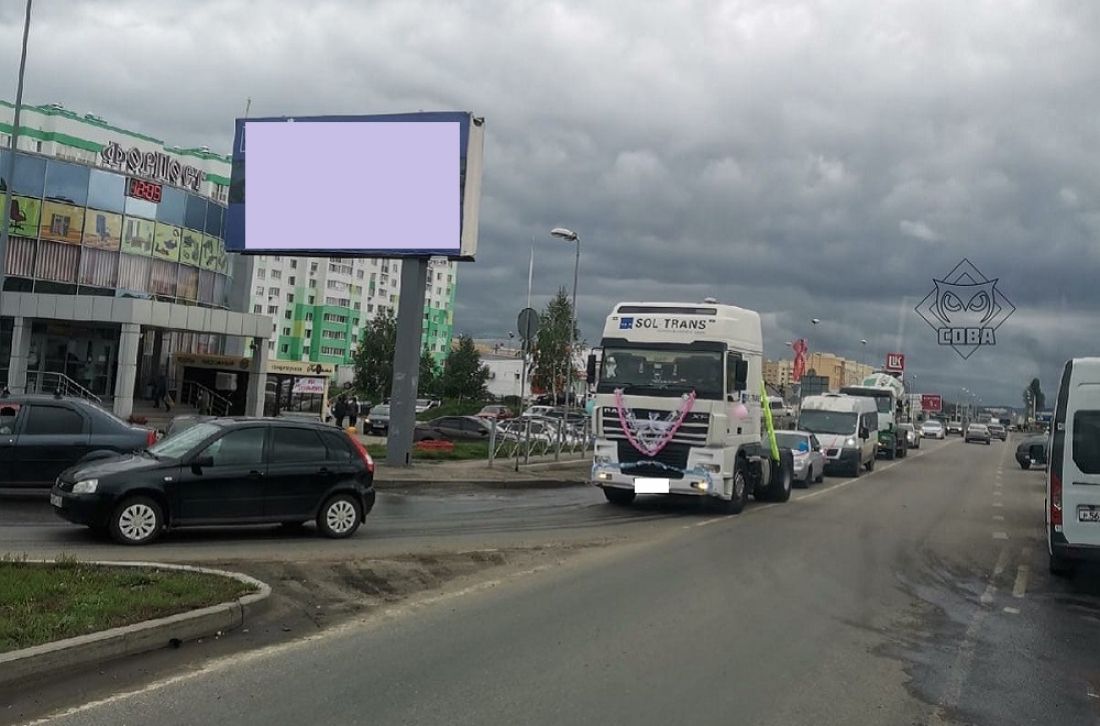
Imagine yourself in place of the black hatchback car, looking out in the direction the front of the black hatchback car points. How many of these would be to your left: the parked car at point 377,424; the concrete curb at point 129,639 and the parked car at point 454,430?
1

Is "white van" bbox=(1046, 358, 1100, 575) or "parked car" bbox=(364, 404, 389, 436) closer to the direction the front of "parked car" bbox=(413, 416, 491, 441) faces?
the parked car

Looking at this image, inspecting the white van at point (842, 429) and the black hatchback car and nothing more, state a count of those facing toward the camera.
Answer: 1

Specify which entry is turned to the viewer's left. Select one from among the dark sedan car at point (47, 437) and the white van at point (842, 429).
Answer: the dark sedan car

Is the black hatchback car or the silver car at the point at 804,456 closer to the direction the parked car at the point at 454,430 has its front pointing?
the black hatchback car

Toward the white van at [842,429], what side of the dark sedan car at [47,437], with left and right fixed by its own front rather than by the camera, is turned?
back

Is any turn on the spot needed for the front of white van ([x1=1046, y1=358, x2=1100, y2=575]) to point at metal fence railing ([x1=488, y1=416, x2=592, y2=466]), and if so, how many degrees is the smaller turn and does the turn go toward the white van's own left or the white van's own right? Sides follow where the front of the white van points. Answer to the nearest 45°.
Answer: approximately 45° to the white van's own left

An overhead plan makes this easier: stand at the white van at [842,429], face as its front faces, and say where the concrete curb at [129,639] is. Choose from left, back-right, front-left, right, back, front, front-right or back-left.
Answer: front

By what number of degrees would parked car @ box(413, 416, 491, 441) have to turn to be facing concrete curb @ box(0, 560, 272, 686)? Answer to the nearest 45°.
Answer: approximately 90° to its left

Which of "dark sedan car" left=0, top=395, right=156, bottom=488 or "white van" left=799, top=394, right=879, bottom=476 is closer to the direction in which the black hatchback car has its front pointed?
the dark sedan car

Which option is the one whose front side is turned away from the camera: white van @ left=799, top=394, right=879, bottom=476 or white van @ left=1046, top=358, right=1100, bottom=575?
white van @ left=1046, top=358, right=1100, bottom=575

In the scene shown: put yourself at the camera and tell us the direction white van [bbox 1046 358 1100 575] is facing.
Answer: facing away from the viewer

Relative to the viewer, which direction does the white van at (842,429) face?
toward the camera

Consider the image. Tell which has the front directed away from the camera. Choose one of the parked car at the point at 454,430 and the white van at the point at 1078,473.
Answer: the white van

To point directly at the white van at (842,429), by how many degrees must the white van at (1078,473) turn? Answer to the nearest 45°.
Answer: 0° — it already faces it
